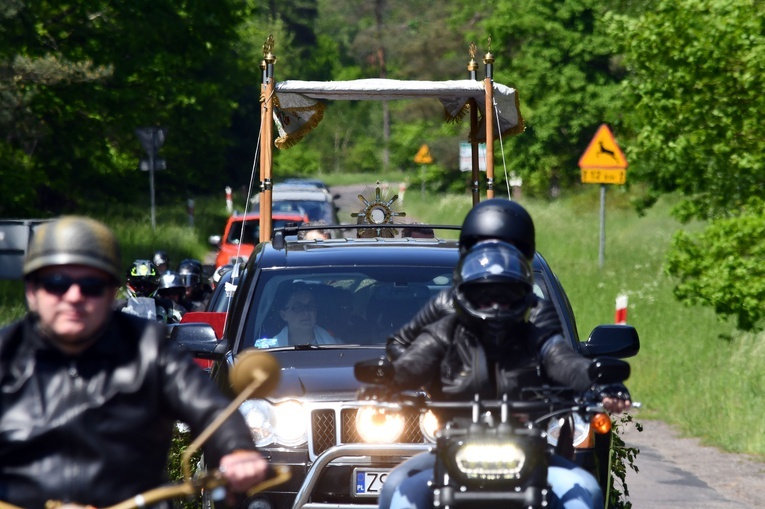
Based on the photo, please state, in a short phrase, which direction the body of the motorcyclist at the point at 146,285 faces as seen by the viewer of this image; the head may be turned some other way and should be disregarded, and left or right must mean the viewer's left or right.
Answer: facing the viewer

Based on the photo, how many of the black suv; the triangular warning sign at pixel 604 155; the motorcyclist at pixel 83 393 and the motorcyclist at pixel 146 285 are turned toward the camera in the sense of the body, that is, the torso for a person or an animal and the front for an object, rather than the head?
4

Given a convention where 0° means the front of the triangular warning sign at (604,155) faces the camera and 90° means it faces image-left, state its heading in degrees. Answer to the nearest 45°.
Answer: approximately 0°

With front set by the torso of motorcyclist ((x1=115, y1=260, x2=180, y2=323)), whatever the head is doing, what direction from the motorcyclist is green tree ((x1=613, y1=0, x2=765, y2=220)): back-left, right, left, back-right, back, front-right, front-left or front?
left

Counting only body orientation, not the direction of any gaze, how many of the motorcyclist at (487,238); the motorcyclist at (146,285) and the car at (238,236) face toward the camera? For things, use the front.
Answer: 3

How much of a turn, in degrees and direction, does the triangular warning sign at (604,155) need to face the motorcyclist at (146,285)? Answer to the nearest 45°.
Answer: approximately 45° to its right

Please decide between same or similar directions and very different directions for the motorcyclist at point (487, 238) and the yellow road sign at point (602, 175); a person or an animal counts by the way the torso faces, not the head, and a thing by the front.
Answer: same or similar directions

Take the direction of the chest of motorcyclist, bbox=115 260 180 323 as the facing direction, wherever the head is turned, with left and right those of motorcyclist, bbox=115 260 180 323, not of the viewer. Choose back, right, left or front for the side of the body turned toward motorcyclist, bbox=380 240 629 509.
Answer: front

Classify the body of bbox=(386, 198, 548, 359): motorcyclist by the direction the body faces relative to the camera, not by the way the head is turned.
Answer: toward the camera

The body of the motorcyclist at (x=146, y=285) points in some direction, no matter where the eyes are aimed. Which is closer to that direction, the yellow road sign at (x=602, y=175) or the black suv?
the black suv

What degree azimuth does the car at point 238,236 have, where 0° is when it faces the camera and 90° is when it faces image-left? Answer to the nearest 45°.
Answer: approximately 0°
